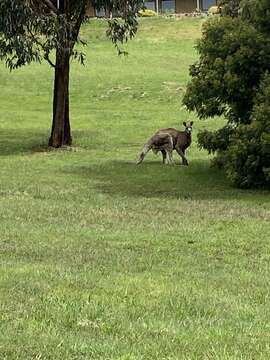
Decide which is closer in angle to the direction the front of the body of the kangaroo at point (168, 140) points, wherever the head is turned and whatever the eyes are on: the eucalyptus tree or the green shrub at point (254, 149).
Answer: the green shrub

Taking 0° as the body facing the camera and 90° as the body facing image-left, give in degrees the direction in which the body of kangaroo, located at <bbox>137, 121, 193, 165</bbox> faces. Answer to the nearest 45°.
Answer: approximately 270°

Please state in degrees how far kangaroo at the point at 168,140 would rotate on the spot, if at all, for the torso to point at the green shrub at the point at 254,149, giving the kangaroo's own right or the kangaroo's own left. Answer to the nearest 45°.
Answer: approximately 45° to the kangaroo's own right

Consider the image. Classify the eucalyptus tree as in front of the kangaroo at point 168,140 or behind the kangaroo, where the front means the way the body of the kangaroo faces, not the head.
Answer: behind
